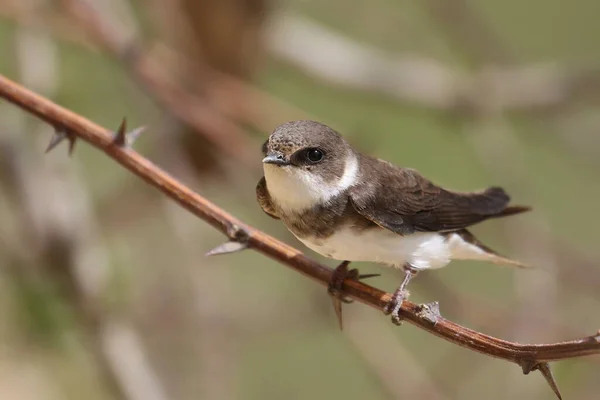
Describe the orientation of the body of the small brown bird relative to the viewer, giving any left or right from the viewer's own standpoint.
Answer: facing the viewer and to the left of the viewer
